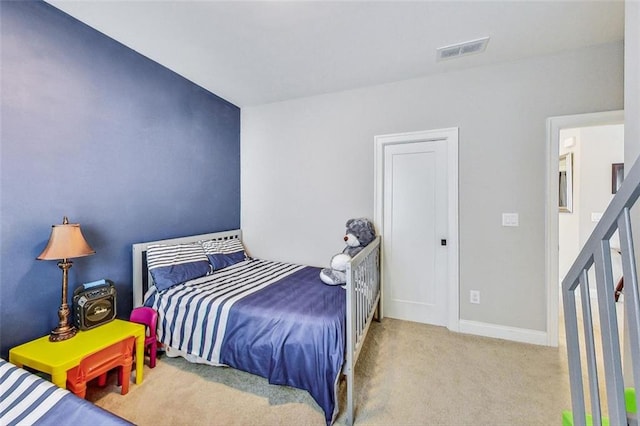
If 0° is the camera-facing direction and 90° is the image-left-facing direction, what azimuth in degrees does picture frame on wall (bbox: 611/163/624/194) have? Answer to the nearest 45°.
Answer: approximately 0°

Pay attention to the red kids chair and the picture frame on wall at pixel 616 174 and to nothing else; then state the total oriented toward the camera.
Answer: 1

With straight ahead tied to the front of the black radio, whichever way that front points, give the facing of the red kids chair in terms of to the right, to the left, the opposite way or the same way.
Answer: the opposite way

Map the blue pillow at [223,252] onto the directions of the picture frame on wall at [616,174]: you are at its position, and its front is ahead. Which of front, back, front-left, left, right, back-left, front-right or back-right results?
front-right

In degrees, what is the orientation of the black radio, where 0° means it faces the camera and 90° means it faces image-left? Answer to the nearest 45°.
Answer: approximately 315°

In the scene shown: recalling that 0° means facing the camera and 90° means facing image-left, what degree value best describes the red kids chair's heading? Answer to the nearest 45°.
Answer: approximately 135°

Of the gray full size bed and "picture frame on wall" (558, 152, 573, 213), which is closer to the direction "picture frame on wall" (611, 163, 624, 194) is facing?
the gray full size bed
